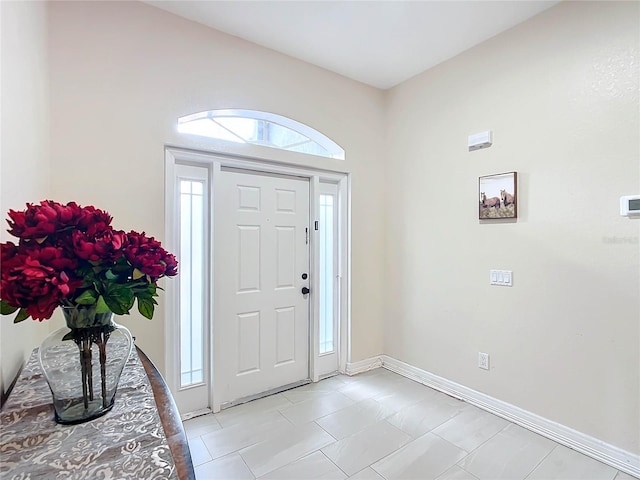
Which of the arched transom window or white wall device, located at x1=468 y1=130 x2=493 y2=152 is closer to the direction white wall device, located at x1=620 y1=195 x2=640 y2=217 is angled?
the arched transom window

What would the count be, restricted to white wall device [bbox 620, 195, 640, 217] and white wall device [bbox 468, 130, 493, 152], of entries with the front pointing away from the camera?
0

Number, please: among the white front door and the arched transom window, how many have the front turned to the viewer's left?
0

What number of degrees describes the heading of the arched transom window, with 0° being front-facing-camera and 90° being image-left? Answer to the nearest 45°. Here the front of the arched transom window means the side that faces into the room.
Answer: approximately 315°

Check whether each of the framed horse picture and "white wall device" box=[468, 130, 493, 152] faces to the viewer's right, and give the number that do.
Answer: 0

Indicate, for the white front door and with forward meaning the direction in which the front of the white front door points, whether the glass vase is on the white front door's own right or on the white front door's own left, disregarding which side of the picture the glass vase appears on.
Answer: on the white front door's own right
